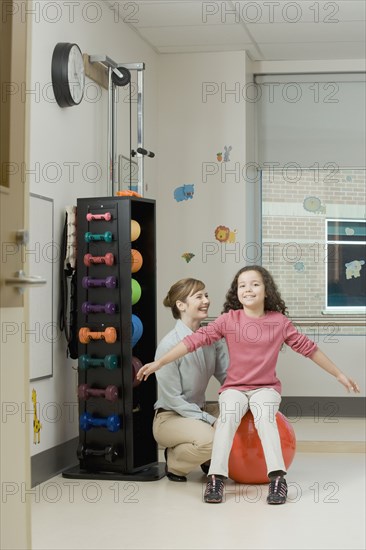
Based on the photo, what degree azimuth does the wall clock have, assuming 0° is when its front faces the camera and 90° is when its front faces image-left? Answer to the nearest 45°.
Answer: approximately 270°

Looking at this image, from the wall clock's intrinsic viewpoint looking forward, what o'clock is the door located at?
The door is roughly at 3 o'clock from the wall clock.

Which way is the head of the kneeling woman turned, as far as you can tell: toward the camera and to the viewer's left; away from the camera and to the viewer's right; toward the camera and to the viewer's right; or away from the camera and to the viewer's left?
toward the camera and to the viewer's right
